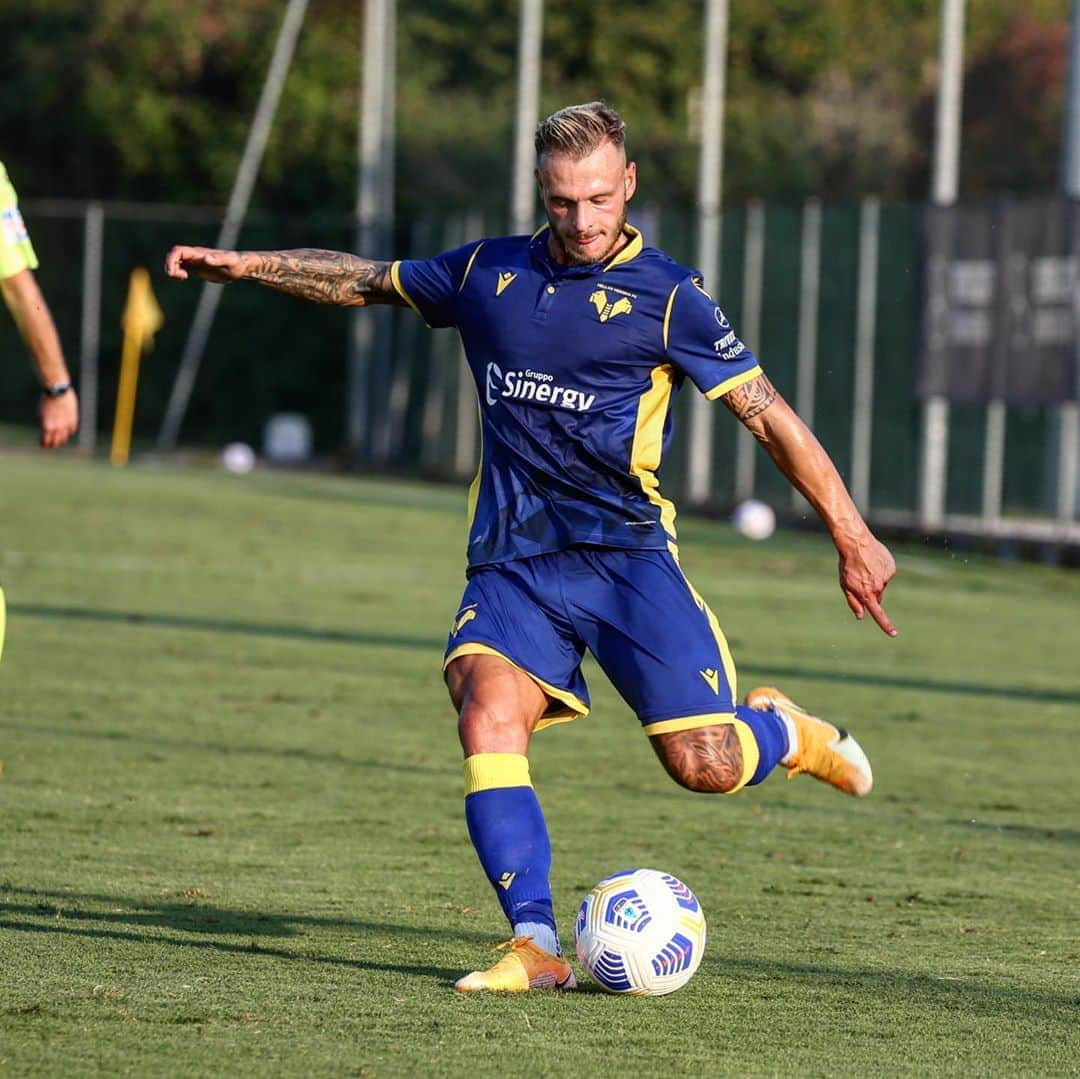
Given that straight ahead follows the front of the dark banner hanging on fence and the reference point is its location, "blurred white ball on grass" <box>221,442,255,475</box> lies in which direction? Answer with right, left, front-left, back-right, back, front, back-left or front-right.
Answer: back-right

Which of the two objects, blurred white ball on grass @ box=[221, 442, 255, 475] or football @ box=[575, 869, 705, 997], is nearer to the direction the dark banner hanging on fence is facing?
the football

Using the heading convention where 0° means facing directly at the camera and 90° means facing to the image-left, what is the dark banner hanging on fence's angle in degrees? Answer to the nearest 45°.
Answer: approximately 0°

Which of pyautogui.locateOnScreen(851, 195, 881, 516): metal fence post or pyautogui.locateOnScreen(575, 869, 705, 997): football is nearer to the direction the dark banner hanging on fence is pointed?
the football

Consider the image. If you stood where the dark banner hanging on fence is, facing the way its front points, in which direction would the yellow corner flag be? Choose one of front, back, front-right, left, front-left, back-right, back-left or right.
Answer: back-right

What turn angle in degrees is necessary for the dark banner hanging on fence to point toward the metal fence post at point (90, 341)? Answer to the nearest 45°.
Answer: approximately 135° to its right

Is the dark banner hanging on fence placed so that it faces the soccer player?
yes

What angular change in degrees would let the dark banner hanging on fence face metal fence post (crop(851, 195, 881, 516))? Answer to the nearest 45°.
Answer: approximately 135° to its right
